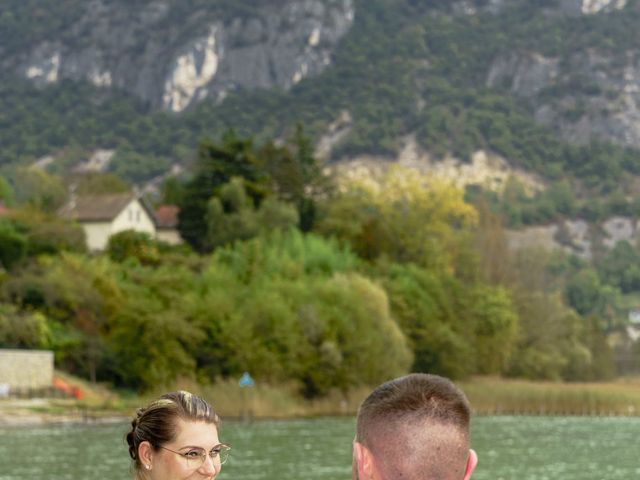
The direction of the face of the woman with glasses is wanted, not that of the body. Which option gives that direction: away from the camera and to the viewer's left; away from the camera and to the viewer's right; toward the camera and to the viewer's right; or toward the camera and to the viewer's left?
toward the camera and to the viewer's right
